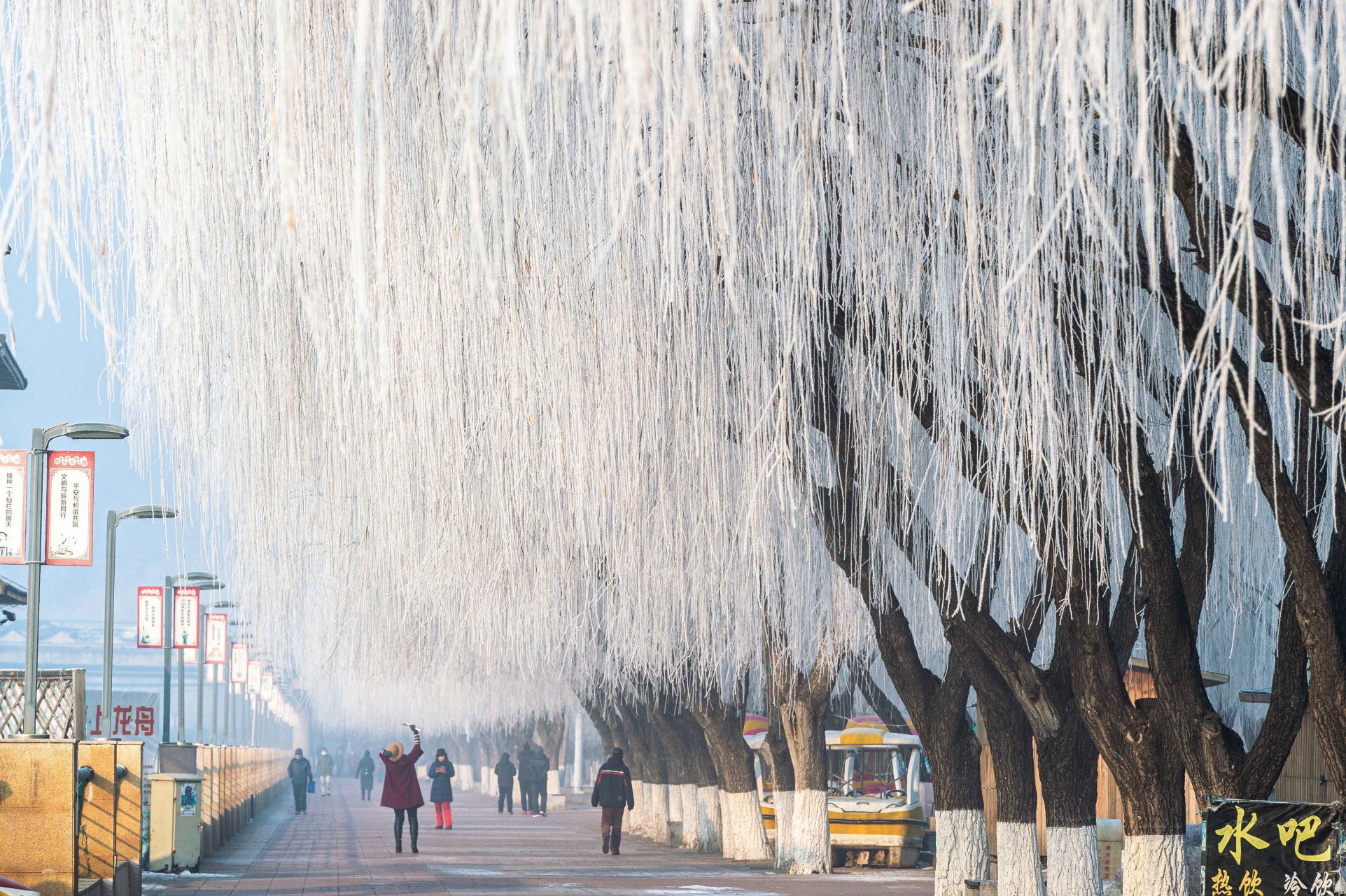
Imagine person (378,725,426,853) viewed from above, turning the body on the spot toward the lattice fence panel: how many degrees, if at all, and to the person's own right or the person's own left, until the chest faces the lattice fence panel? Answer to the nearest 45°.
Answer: approximately 180°

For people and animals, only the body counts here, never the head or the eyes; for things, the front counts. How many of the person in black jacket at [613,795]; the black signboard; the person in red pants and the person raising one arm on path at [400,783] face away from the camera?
2

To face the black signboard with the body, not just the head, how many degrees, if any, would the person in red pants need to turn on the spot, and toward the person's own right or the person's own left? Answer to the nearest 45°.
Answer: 0° — they already face it

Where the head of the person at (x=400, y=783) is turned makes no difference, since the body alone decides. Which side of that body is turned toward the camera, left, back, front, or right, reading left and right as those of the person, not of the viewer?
back
